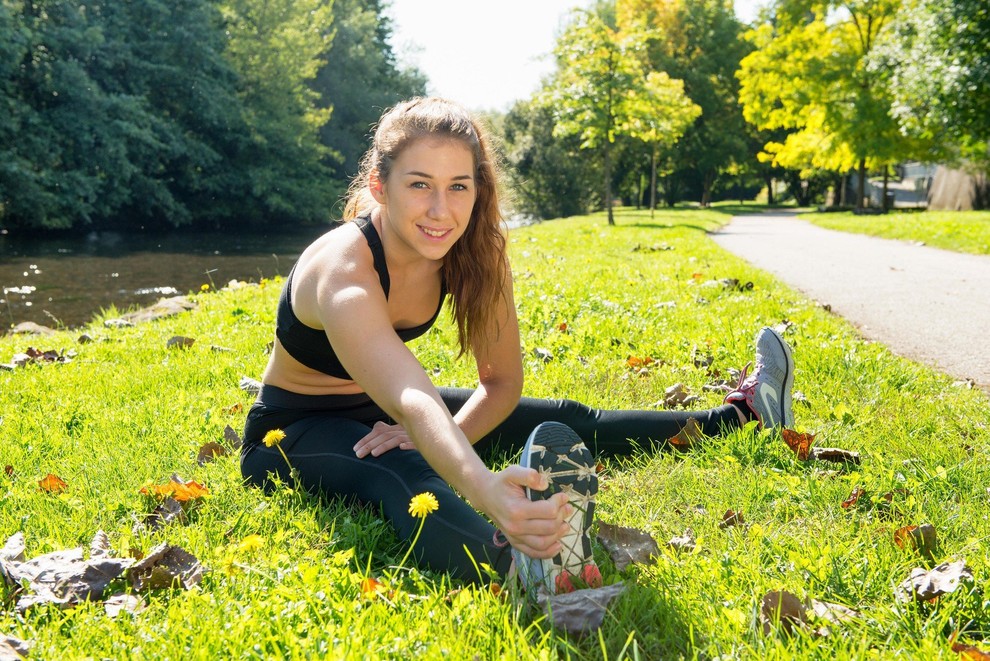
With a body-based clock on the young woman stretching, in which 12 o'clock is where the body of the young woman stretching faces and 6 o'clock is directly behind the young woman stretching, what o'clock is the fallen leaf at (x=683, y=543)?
The fallen leaf is roughly at 11 o'clock from the young woman stretching.

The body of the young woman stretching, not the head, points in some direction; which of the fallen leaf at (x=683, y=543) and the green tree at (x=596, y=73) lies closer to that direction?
the fallen leaf

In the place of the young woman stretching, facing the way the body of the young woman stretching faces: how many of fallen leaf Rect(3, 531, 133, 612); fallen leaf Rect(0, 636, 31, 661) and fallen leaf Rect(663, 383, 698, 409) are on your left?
1

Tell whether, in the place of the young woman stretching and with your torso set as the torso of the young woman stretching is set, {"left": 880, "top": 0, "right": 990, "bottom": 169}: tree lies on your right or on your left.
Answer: on your left

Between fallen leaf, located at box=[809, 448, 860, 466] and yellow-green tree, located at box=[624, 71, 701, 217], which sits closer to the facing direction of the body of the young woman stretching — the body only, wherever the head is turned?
the fallen leaf

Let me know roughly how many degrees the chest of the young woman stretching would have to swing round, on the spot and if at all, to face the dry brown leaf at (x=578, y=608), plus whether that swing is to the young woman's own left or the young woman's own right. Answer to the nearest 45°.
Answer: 0° — they already face it

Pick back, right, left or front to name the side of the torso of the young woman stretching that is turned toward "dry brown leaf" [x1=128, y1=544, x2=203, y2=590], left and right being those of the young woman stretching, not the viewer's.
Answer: right

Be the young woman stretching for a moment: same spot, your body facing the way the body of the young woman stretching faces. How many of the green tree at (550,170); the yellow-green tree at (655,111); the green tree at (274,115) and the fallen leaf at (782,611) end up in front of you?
1

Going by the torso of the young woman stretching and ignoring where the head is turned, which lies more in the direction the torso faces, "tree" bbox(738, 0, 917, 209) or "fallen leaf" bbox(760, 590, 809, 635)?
the fallen leaf

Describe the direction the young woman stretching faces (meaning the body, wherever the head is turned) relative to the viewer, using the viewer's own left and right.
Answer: facing the viewer and to the right of the viewer

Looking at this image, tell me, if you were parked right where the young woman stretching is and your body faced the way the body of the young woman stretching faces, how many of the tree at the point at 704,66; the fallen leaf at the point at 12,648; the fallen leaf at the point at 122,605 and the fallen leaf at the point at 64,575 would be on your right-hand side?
3

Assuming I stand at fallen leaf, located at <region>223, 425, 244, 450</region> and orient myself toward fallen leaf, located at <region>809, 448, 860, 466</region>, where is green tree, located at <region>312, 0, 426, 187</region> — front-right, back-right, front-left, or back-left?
back-left

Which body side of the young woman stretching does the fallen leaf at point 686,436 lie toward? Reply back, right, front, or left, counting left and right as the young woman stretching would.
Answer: left

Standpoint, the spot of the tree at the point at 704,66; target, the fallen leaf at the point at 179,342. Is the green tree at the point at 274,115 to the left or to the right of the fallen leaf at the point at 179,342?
right

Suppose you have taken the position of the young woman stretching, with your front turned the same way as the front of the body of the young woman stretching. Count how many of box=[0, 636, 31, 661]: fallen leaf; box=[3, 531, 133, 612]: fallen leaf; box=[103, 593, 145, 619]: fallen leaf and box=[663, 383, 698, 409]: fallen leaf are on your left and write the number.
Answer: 1

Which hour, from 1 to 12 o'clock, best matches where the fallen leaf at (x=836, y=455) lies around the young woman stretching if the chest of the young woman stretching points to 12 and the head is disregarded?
The fallen leaf is roughly at 10 o'clock from the young woman stretching.

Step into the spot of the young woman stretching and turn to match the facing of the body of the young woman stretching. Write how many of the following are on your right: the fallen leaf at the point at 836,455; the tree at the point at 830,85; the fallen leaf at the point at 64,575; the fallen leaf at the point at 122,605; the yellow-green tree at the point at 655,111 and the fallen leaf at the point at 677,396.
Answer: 2
